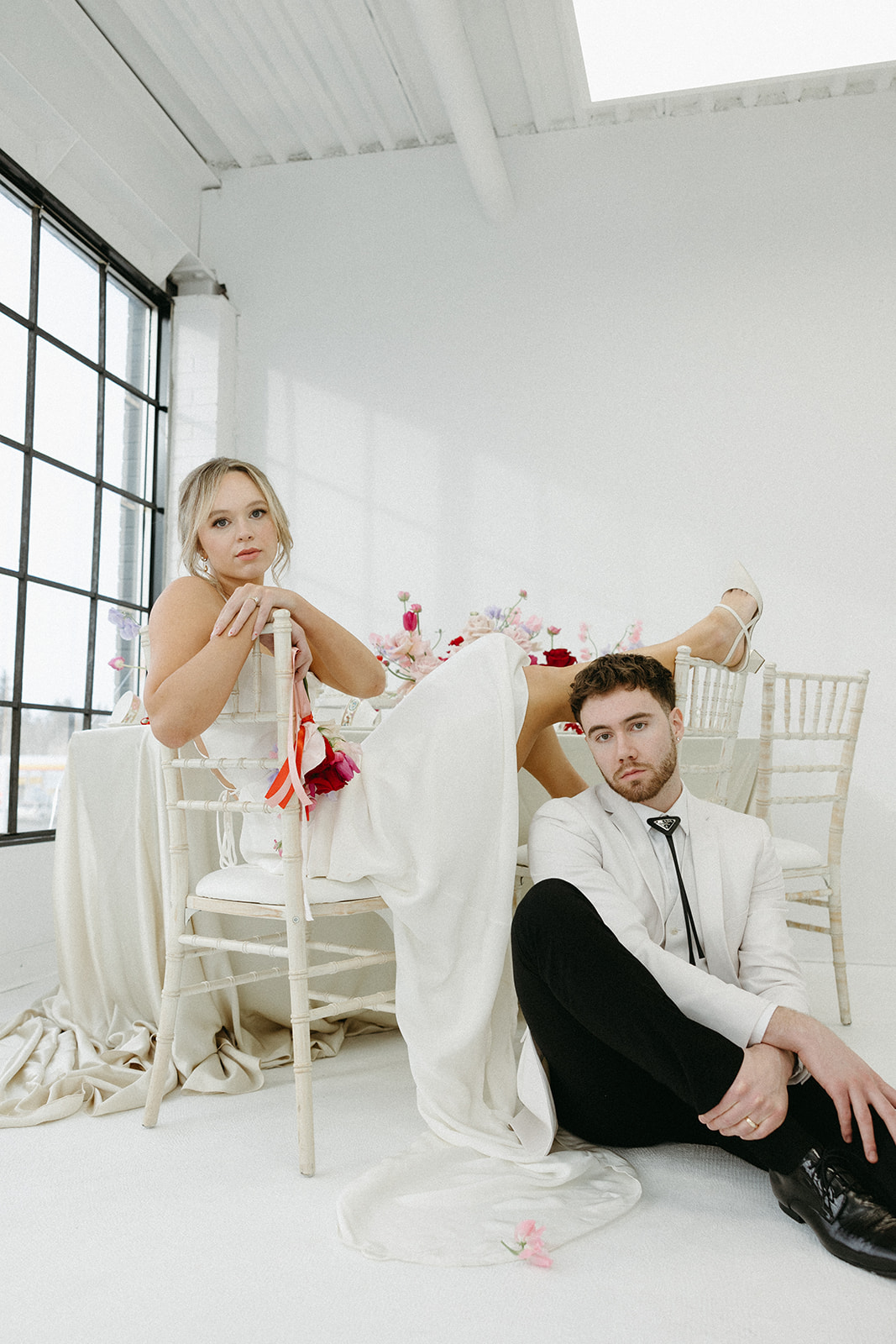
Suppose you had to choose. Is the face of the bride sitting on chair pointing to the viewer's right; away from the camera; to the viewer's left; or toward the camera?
toward the camera

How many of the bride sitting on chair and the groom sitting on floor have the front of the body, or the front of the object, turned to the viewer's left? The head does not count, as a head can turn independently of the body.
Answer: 0

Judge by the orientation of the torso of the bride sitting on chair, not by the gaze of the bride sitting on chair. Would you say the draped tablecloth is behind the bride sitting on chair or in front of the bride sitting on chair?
behind

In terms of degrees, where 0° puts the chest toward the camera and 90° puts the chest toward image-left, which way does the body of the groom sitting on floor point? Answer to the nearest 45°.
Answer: approximately 315°

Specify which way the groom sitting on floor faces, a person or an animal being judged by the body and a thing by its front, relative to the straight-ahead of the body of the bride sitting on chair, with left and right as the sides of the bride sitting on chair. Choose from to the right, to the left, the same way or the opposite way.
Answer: the same way

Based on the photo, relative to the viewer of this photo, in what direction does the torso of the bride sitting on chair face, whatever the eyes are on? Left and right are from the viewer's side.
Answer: facing the viewer and to the right of the viewer
